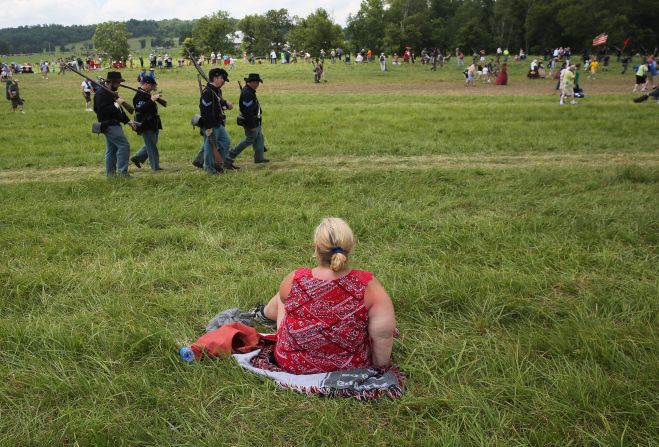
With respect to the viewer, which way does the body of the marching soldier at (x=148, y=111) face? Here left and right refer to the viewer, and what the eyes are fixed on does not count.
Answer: facing to the right of the viewer

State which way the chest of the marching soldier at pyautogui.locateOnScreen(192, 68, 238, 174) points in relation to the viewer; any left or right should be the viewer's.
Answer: facing to the right of the viewer

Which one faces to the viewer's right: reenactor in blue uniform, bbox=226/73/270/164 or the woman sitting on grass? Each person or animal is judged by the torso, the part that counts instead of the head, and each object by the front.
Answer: the reenactor in blue uniform

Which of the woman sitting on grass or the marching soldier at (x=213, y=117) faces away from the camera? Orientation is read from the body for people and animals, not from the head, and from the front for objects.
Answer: the woman sitting on grass

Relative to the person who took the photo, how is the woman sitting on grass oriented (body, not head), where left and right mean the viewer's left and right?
facing away from the viewer

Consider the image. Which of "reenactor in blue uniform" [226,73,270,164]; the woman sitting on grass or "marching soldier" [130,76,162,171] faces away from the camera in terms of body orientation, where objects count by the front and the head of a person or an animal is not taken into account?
the woman sitting on grass

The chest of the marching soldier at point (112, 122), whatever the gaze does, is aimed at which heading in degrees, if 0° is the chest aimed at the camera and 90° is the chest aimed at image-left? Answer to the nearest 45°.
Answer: approximately 270°

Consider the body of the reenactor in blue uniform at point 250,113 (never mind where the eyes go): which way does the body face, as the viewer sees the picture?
to the viewer's right

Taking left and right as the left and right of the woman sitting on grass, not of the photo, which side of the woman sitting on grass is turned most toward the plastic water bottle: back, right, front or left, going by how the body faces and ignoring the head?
left

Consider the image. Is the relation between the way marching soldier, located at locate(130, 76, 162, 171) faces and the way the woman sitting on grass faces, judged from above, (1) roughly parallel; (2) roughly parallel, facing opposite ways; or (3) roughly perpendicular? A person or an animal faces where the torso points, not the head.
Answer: roughly perpendicular

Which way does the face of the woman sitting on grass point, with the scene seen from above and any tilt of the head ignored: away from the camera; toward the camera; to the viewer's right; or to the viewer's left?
away from the camera
